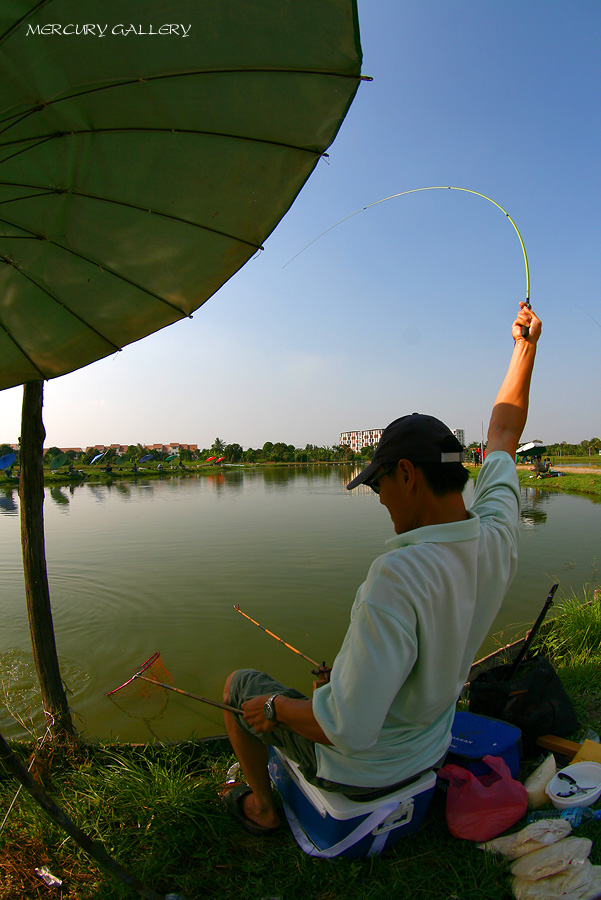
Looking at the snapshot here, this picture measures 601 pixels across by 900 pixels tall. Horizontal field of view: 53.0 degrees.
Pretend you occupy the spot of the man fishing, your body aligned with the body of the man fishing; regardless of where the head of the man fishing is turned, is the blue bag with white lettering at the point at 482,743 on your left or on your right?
on your right

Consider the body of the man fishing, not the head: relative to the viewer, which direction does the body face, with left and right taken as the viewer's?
facing away from the viewer and to the left of the viewer

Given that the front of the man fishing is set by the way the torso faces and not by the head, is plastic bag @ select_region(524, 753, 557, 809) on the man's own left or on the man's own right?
on the man's own right
